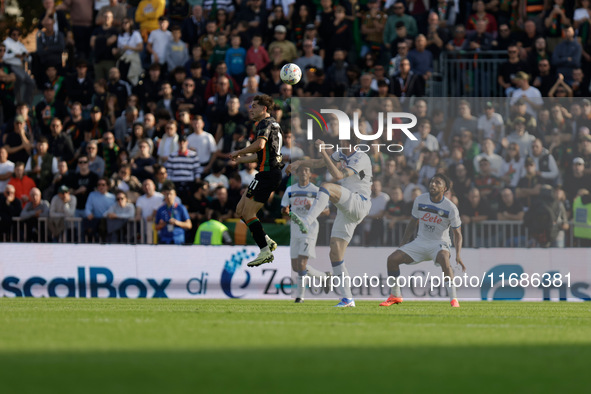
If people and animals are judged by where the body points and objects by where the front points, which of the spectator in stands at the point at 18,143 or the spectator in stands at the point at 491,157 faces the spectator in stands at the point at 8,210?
the spectator in stands at the point at 18,143

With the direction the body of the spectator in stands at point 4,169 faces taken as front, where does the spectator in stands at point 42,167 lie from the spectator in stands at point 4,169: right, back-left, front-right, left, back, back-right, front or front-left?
left

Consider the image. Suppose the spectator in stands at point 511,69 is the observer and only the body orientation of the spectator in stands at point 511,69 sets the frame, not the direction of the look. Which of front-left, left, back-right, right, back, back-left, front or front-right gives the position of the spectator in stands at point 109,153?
right

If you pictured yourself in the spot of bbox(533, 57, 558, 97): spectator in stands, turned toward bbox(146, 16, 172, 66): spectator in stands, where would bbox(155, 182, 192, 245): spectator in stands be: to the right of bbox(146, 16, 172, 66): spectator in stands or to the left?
left

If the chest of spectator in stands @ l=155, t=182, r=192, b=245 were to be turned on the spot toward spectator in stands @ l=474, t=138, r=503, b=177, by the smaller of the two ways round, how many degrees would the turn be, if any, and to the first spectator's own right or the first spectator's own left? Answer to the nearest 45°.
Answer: approximately 90° to the first spectator's own left

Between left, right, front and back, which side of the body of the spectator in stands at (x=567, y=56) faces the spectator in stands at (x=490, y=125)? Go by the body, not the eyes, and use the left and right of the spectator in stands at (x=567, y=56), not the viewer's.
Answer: front

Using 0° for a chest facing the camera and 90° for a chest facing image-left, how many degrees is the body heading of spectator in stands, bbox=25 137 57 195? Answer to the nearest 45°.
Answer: approximately 0°
